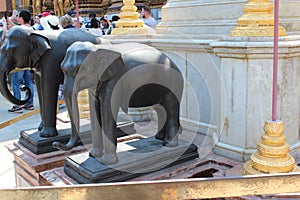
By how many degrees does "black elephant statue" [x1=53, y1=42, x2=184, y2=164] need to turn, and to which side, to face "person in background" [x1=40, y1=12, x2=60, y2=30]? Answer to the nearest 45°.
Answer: approximately 135° to its right

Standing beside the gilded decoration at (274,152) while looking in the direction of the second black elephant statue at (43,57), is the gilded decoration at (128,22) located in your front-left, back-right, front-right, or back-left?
front-right

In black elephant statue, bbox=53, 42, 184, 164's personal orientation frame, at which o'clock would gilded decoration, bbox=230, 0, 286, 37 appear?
The gilded decoration is roughly at 7 o'clock from the black elephant statue.

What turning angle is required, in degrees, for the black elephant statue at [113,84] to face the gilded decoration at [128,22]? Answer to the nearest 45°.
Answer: approximately 135° to its right

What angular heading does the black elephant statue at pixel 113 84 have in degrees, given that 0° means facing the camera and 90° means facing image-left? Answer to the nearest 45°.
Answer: approximately 45°

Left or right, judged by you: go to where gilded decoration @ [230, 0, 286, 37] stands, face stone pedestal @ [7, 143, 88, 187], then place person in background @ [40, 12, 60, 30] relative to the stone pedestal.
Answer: right
